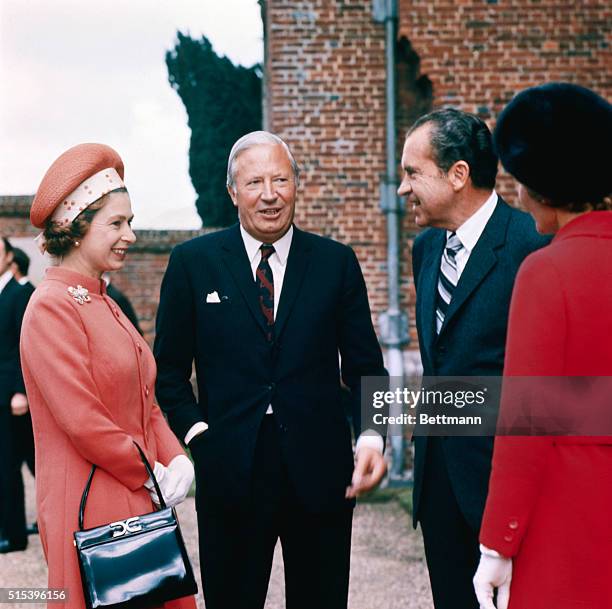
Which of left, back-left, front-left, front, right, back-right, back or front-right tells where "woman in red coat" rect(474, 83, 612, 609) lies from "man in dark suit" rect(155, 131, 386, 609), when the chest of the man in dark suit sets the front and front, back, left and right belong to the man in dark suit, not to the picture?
front-left

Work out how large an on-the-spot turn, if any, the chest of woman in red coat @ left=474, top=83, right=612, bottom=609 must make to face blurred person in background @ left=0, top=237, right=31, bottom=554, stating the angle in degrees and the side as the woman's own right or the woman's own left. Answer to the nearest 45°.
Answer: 0° — they already face them

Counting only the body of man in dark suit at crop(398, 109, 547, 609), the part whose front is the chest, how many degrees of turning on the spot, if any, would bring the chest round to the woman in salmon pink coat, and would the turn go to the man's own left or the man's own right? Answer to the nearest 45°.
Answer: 0° — they already face them

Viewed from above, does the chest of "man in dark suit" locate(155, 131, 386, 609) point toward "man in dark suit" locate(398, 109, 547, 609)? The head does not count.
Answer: no

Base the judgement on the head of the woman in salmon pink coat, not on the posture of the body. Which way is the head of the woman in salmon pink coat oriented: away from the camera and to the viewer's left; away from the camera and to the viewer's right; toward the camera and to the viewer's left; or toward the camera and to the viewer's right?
toward the camera and to the viewer's right

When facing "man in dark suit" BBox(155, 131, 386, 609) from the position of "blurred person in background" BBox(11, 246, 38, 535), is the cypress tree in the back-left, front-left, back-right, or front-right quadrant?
back-left

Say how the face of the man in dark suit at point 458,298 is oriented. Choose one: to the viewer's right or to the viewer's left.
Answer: to the viewer's left

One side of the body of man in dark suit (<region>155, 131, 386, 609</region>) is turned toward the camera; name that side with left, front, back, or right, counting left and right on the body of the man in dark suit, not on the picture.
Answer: front

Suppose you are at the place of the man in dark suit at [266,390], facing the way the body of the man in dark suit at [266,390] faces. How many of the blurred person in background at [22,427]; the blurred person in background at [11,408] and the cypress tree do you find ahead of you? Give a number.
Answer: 0

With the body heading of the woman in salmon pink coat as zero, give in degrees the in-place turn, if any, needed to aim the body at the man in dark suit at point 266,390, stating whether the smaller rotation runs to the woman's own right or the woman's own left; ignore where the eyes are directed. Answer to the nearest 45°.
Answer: approximately 90° to the woman's own left

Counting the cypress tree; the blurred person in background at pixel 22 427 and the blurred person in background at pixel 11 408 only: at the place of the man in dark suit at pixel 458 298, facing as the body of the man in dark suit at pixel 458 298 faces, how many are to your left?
0

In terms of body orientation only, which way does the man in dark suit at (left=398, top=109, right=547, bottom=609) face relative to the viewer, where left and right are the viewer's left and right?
facing the viewer and to the left of the viewer
